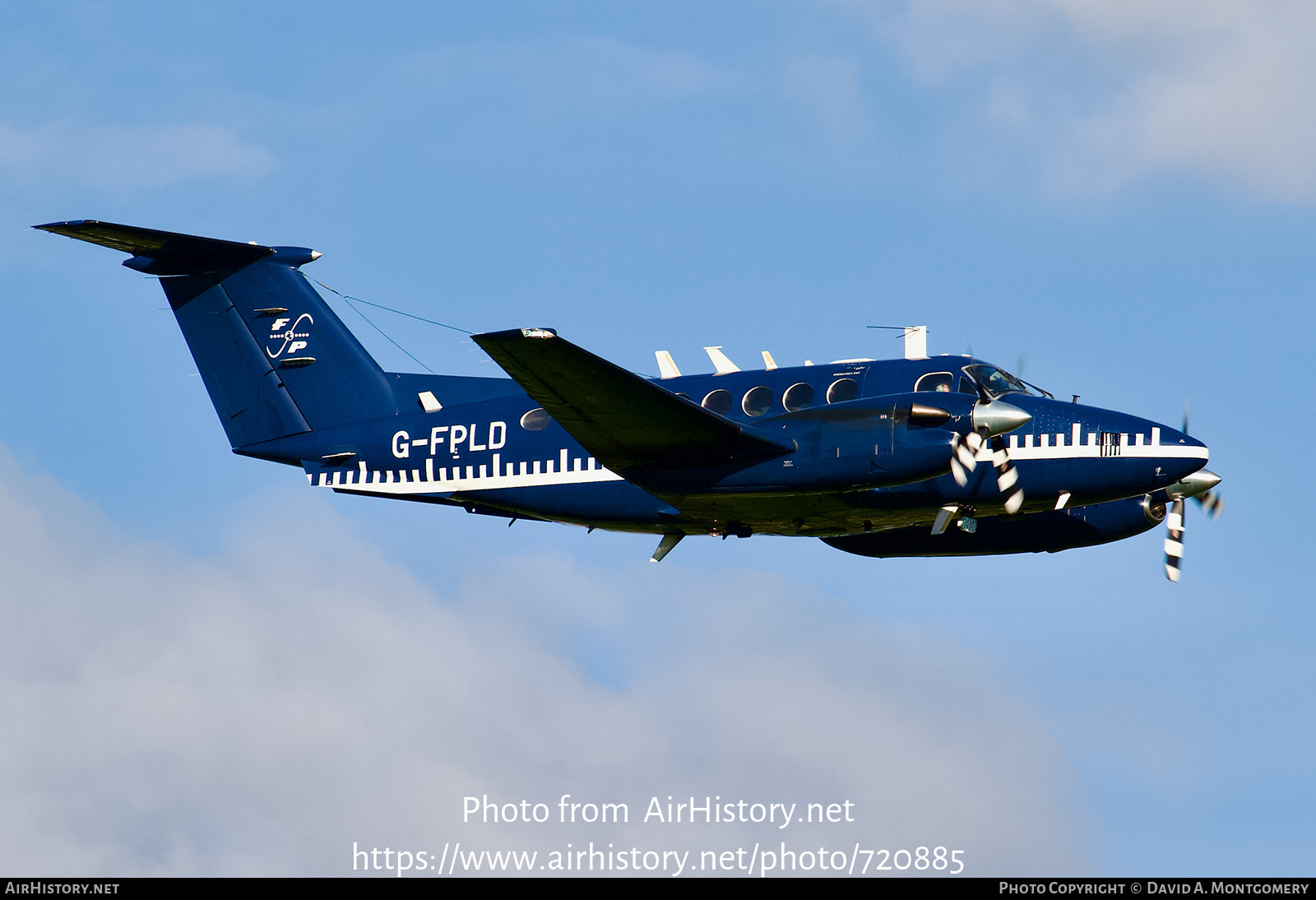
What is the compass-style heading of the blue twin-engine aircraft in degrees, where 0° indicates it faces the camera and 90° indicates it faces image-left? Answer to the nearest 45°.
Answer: approximately 315°
